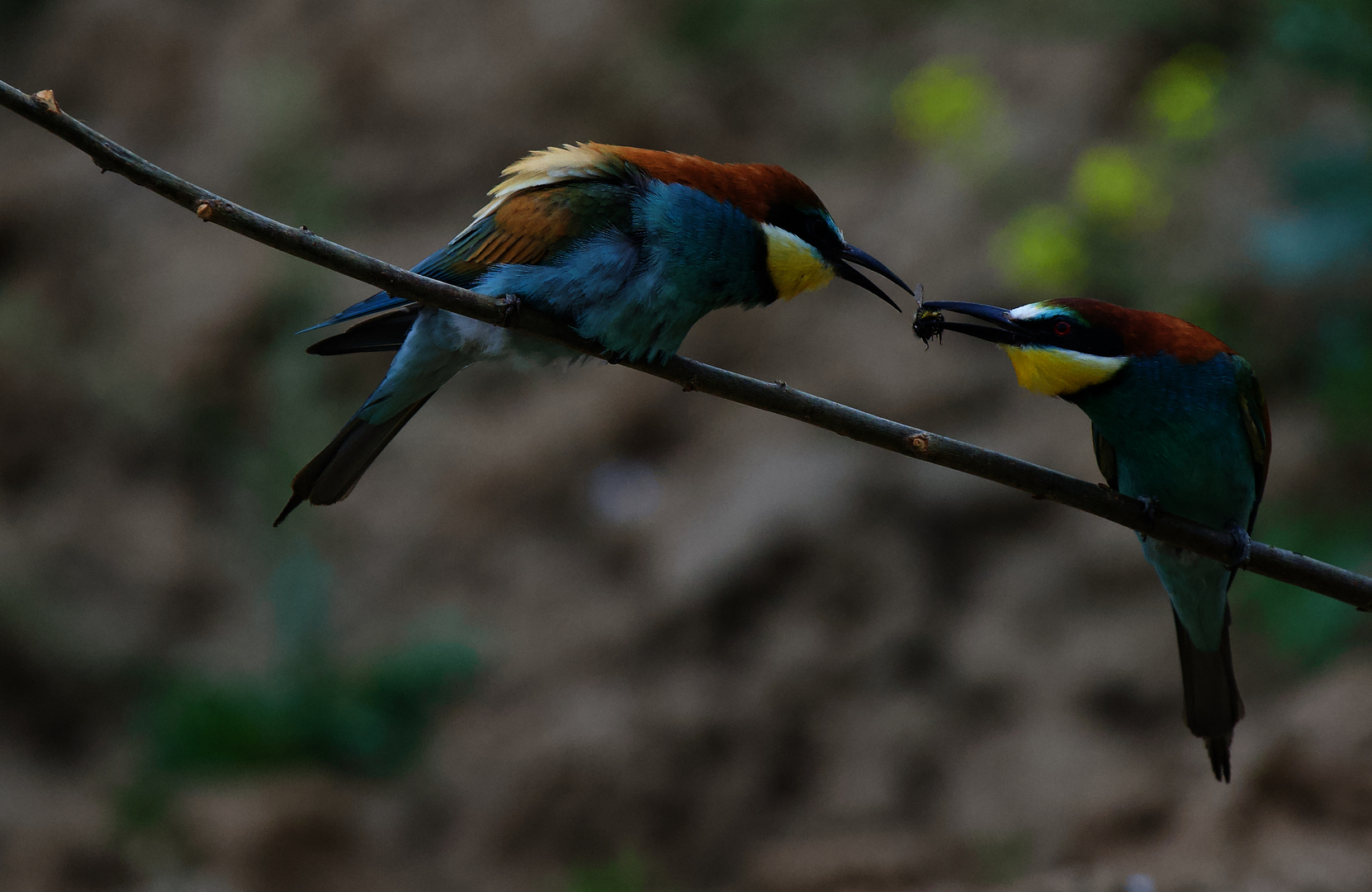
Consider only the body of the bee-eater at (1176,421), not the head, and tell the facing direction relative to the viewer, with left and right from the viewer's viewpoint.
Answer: facing the viewer and to the left of the viewer

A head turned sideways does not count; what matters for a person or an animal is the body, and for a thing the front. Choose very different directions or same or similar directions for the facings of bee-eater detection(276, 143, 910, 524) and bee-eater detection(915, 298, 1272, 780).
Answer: very different directions

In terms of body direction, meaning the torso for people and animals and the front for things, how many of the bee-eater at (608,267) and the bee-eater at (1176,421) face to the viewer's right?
1

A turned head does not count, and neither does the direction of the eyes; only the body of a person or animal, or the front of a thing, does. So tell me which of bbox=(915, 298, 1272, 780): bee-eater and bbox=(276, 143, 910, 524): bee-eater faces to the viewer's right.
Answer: bbox=(276, 143, 910, 524): bee-eater

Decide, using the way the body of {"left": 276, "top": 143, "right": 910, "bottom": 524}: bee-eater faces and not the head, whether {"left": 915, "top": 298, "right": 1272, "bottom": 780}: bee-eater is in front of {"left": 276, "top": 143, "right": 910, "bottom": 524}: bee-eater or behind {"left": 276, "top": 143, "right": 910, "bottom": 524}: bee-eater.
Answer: in front

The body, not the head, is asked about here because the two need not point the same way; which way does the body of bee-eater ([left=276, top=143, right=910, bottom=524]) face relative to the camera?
to the viewer's right
